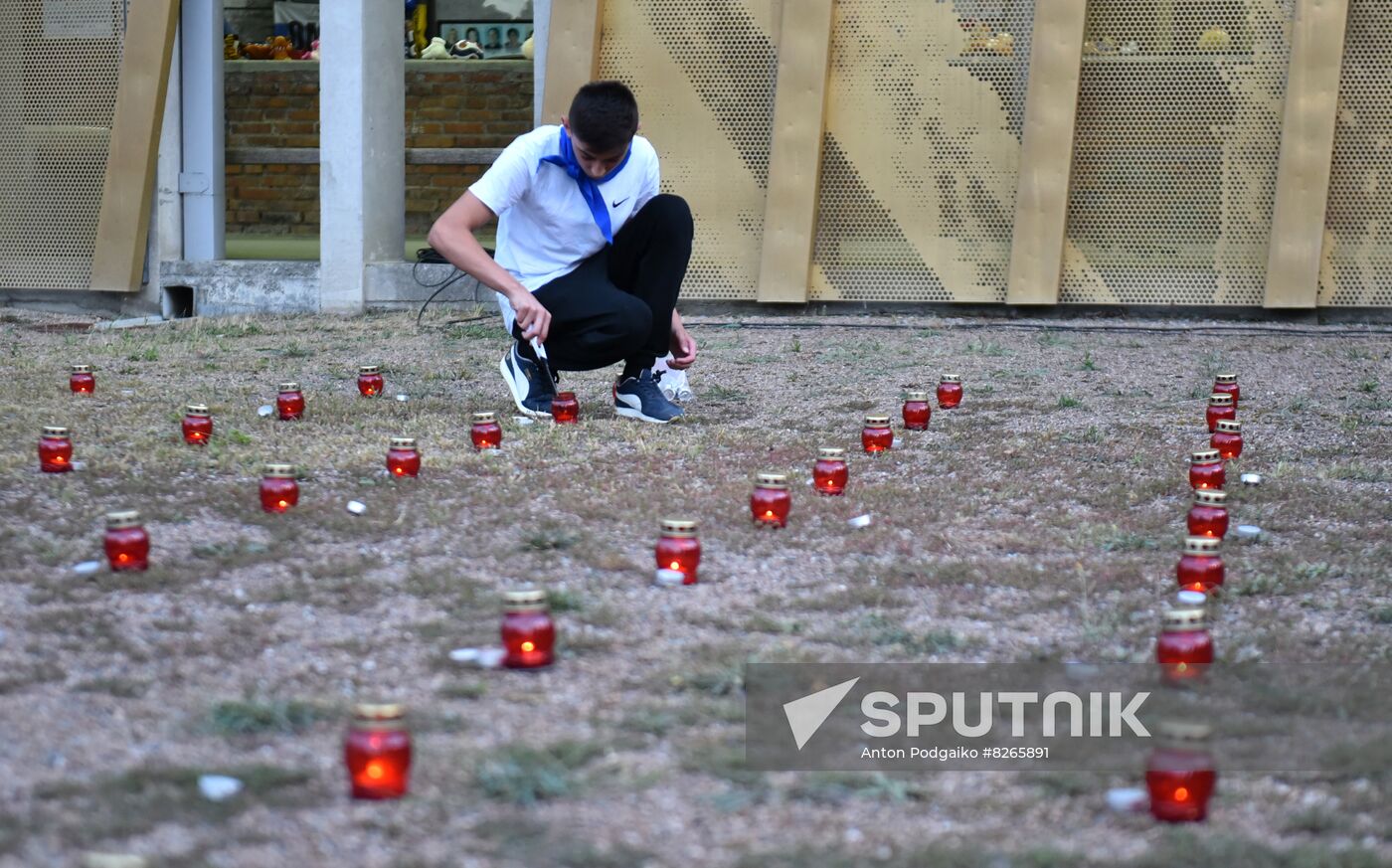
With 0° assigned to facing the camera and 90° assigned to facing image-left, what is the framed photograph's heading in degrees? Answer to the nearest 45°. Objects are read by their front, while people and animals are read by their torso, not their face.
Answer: approximately 0°

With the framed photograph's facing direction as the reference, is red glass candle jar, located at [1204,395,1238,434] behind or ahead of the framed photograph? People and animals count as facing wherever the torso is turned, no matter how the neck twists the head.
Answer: ahead

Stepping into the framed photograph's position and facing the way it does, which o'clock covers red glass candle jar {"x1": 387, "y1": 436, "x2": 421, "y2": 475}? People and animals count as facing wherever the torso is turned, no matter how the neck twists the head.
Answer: The red glass candle jar is roughly at 12 o'clock from the framed photograph.

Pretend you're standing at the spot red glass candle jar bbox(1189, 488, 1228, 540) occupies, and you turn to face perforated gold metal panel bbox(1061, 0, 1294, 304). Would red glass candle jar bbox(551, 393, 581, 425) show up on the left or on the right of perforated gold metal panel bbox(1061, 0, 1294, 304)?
left

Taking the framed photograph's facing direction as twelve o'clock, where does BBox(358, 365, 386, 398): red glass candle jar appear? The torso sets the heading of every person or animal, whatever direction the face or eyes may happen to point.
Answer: The red glass candle jar is roughly at 12 o'clock from the framed photograph.

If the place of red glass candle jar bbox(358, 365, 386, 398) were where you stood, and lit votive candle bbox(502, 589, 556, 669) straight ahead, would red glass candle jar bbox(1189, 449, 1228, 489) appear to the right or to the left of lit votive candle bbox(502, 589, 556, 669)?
left

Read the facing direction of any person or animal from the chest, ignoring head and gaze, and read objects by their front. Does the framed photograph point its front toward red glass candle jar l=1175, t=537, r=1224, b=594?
yes

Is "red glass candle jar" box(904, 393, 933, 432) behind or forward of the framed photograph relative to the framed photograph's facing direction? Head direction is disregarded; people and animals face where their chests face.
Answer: forward

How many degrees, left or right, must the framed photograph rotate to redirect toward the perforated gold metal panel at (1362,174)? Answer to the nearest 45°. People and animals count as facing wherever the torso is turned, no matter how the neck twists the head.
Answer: approximately 45° to its left

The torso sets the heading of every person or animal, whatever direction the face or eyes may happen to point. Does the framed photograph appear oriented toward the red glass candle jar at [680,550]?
yes

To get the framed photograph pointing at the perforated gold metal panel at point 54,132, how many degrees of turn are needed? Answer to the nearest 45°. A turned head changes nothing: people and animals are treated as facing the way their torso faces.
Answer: approximately 45° to its right
